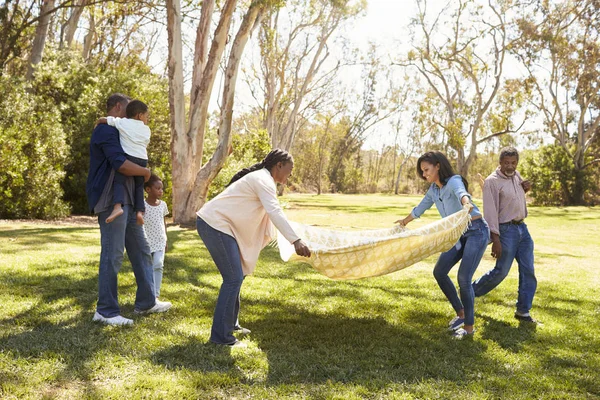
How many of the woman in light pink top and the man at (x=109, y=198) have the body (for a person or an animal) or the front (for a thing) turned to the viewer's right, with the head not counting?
2

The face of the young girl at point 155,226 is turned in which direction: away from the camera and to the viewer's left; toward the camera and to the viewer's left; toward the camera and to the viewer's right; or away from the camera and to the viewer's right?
toward the camera and to the viewer's right

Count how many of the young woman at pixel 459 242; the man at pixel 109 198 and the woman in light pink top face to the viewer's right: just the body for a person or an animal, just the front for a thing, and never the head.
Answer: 2

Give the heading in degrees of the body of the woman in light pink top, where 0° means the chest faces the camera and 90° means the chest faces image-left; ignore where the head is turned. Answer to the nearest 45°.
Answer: approximately 270°

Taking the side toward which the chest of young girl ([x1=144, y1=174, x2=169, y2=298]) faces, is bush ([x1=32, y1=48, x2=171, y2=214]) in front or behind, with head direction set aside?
behind

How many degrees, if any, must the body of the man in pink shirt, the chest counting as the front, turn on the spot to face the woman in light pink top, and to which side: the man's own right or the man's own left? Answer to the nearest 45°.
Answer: approximately 90° to the man's own right

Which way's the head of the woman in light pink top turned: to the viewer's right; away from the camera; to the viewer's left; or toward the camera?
to the viewer's right

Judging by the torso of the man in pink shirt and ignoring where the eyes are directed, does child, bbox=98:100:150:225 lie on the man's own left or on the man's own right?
on the man's own right

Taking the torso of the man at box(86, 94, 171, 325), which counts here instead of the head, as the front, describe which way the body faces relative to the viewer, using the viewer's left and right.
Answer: facing to the right of the viewer

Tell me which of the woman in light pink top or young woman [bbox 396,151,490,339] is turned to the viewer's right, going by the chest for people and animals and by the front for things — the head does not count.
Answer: the woman in light pink top

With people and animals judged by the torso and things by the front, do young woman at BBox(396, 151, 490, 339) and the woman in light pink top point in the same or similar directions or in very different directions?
very different directions
